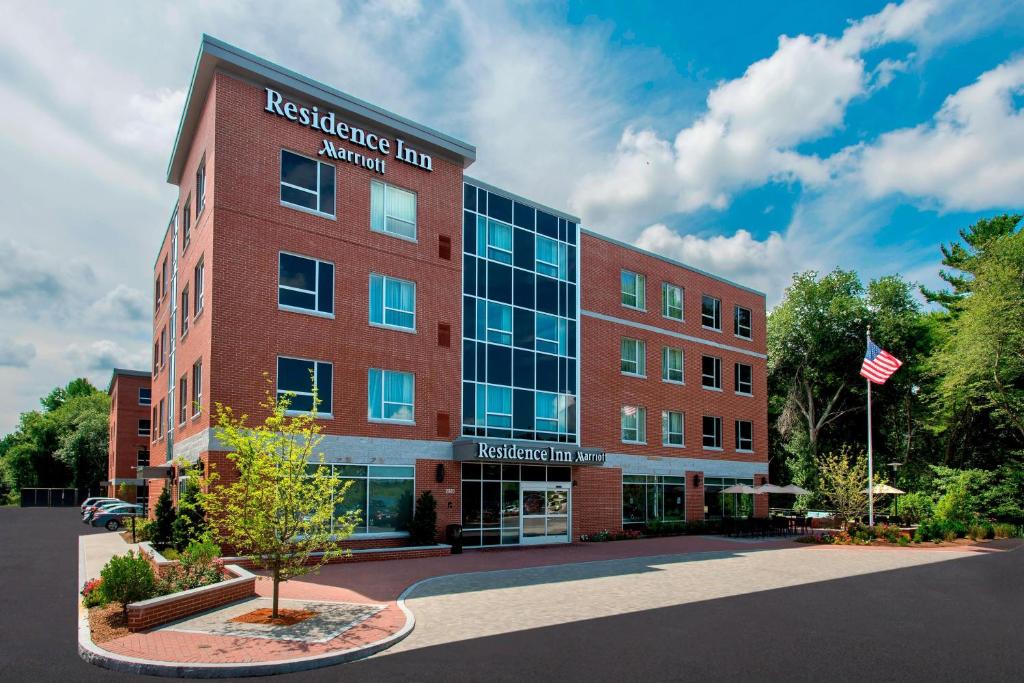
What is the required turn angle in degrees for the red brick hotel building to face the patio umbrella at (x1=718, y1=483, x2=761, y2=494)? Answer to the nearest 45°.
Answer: approximately 90° to its left

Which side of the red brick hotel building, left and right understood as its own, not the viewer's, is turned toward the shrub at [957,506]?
left

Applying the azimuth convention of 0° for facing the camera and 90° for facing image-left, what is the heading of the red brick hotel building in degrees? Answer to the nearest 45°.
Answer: approximately 315°

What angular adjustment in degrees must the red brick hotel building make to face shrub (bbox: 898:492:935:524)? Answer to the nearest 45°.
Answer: approximately 90° to its left

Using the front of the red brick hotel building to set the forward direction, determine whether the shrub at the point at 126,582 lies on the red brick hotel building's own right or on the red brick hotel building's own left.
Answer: on the red brick hotel building's own right

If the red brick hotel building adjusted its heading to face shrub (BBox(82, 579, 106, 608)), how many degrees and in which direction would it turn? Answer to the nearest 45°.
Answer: approximately 45° to its right

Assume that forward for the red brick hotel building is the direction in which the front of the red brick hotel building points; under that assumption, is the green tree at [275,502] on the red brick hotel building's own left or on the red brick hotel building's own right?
on the red brick hotel building's own right
